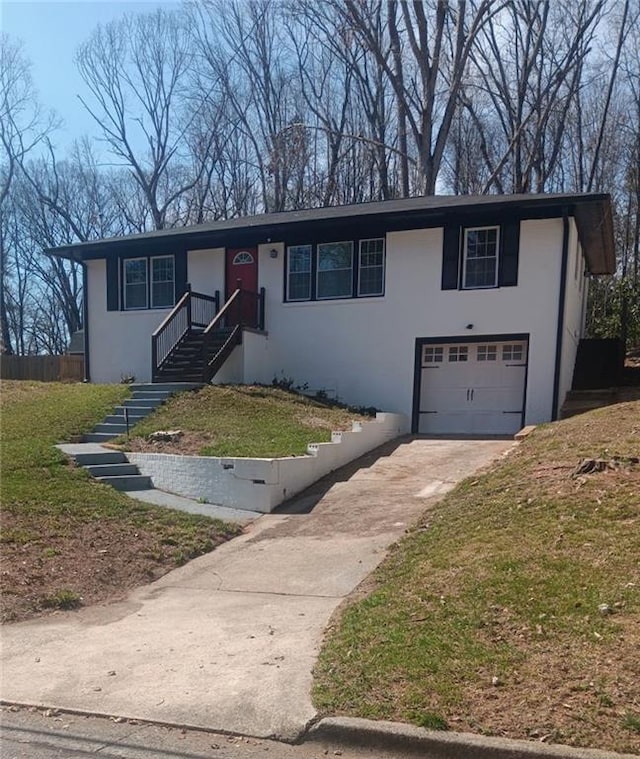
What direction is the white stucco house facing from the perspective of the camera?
toward the camera

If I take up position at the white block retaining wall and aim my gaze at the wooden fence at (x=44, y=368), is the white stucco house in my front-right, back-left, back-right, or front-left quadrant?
front-right

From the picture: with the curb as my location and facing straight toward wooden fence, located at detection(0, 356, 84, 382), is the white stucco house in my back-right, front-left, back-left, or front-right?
front-right

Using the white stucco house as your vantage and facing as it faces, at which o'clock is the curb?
The curb is roughly at 12 o'clock from the white stucco house.

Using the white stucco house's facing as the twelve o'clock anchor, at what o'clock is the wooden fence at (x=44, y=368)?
The wooden fence is roughly at 4 o'clock from the white stucco house.

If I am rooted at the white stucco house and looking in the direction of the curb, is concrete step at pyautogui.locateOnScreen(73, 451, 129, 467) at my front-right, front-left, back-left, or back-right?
front-right

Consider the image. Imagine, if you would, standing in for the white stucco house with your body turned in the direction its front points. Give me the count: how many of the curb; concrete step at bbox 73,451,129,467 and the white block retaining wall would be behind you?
0

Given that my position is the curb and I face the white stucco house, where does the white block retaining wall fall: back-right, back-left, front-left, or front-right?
front-left

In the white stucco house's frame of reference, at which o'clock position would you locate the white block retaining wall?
The white block retaining wall is roughly at 1 o'clock from the white stucco house.

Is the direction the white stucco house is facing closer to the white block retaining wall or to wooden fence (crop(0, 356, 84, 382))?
the white block retaining wall

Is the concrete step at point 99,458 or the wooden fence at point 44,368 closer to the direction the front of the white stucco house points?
the concrete step

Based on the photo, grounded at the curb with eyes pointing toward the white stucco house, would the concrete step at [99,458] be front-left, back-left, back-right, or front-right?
front-left

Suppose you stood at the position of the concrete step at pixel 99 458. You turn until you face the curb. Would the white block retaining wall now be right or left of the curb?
left

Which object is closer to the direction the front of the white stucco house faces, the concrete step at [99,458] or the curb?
the curb
